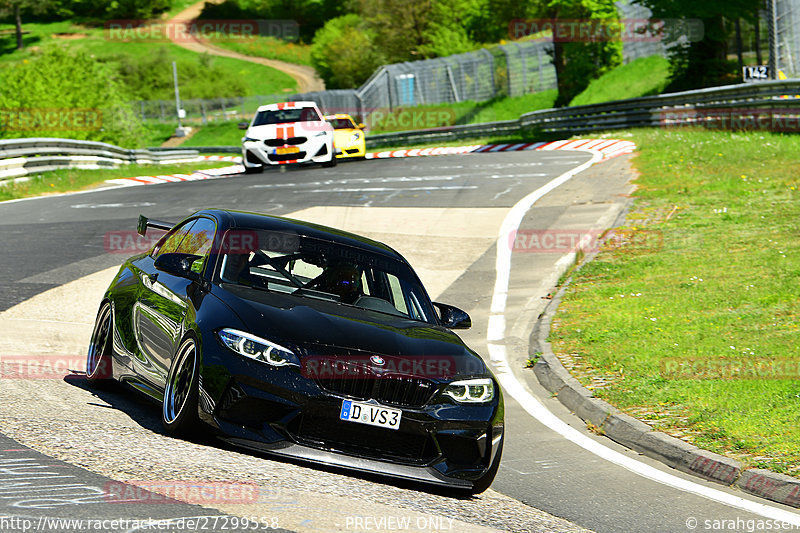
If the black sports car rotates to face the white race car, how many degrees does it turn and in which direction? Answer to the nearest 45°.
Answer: approximately 135° to its left

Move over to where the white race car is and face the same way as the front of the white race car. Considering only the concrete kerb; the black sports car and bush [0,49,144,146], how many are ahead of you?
2

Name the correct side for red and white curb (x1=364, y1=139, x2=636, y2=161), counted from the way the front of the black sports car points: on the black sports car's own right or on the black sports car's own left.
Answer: on the black sports car's own left

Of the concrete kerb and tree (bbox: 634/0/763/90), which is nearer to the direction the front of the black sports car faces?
the concrete kerb

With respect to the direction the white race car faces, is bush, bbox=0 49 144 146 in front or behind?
behind

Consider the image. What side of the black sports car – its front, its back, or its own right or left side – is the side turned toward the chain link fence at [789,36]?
left

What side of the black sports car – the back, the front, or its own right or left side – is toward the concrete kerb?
left

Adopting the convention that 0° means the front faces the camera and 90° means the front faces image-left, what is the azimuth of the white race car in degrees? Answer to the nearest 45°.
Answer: approximately 0°

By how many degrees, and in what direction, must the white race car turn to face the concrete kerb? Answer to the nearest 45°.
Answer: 0° — it already faces it

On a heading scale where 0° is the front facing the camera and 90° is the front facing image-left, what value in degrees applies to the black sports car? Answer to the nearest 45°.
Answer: approximately 315°
